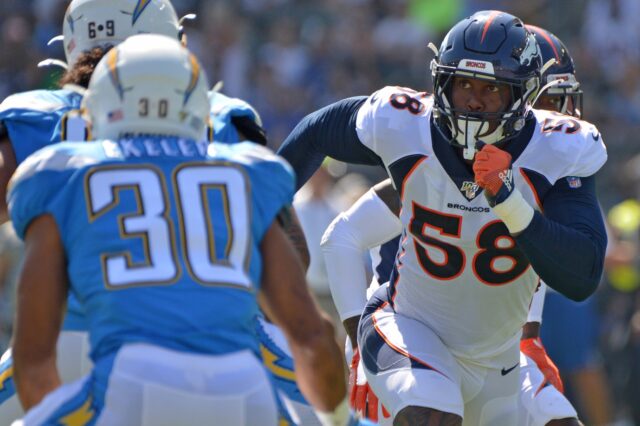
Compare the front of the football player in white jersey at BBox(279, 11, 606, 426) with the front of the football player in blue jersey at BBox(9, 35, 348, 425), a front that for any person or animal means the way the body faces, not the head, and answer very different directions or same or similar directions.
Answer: very different directions

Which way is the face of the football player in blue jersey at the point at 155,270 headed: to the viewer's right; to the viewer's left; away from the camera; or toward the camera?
away from the camera

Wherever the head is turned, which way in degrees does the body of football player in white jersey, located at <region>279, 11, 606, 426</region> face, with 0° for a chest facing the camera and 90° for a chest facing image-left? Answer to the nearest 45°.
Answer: approximately 0°

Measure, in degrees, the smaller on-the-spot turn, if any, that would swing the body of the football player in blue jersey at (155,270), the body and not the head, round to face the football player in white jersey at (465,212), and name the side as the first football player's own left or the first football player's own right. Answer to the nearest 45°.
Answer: approximately 45° to the first football player's own right

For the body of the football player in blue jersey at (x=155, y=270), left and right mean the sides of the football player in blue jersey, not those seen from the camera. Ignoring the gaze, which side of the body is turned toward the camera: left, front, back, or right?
back

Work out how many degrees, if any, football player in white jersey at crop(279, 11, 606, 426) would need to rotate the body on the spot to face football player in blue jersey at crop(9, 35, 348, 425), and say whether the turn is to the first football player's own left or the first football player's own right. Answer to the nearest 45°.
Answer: approximately 45° to the first football player's own right
